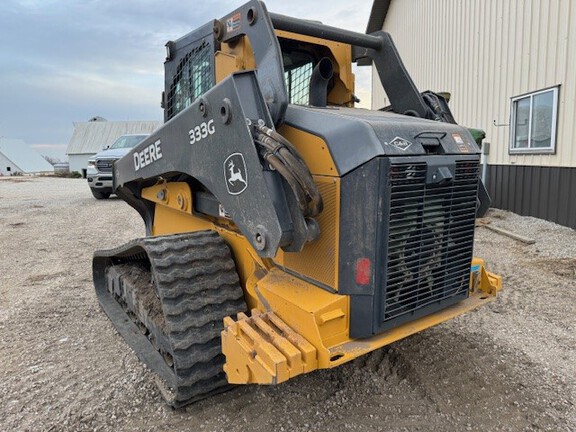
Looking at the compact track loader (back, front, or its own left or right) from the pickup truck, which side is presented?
front

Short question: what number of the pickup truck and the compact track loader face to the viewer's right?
0

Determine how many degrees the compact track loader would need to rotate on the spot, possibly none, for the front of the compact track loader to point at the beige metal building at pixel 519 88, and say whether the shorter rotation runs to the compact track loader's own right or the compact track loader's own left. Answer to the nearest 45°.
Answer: approximately 90° to the compact track loader's own right

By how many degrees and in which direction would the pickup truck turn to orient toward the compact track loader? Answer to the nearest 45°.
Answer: approximately 45° to its left

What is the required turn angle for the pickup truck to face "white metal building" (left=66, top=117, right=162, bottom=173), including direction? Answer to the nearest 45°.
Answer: approximately 135° to its right

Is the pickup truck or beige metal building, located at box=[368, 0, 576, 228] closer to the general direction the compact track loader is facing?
the pickup truck

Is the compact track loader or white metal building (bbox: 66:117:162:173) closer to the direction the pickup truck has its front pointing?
the compact track loader

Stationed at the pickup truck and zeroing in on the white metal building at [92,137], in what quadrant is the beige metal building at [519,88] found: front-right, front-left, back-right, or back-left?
back-right

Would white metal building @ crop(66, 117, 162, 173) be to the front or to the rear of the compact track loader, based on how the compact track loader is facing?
to the front

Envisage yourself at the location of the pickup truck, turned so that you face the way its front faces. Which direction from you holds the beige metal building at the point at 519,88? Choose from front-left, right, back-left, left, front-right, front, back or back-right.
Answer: left

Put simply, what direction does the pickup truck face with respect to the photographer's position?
facing the viewer and to the left of the viewer

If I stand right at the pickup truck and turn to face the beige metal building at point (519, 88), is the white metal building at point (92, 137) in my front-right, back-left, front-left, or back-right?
back-left

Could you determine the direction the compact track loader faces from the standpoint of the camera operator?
facing away from the viewer and to the left of the viewer

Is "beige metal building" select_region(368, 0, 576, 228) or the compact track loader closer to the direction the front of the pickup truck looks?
the compact track loader
